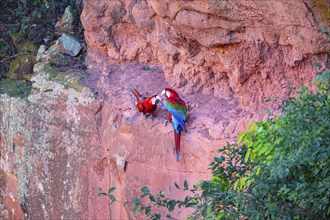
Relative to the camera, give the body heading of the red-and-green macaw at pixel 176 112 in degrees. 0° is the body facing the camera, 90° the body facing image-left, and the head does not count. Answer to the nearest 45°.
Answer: approximately 135°
